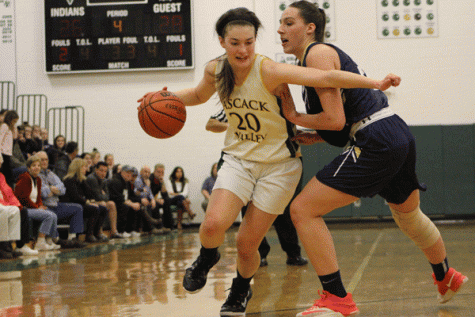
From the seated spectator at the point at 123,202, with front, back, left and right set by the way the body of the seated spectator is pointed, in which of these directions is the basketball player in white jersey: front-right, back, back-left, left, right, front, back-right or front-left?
front-right

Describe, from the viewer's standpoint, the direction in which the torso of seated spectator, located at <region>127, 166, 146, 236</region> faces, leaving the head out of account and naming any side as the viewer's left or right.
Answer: facing the viewer and to the right of the viewer

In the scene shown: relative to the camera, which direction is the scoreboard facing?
toward the camera

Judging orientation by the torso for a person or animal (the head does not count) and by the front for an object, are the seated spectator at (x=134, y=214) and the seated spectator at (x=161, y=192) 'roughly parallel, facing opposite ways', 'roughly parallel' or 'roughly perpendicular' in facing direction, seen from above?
roughly parallel

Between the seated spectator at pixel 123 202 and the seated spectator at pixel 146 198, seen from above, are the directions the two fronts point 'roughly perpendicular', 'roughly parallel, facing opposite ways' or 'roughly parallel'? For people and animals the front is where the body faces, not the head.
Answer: roughly parallel

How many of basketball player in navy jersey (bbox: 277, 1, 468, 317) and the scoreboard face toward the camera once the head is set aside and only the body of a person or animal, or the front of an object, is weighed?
1
